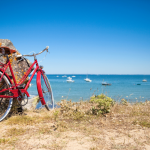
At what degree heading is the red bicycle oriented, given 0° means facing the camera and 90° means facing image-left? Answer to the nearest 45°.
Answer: approximately 225°
